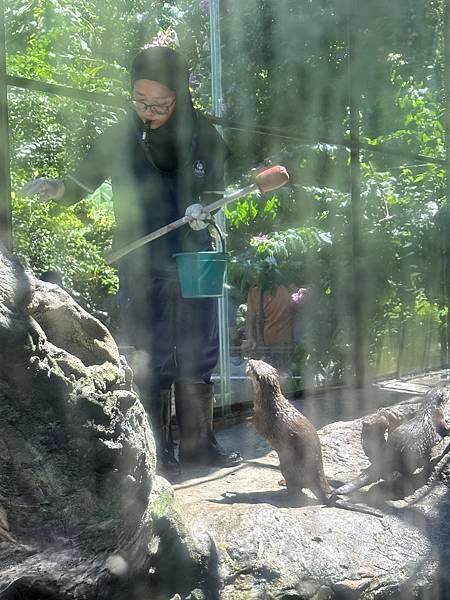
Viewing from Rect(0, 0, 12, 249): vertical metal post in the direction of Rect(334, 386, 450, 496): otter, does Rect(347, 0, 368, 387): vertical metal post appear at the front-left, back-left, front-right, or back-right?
front-left

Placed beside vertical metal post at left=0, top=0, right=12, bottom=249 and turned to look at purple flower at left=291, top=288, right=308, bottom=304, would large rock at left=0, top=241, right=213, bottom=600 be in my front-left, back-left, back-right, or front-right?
back-right

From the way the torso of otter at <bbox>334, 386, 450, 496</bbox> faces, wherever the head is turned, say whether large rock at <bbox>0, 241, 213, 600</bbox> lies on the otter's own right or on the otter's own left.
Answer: on the otter's own right
